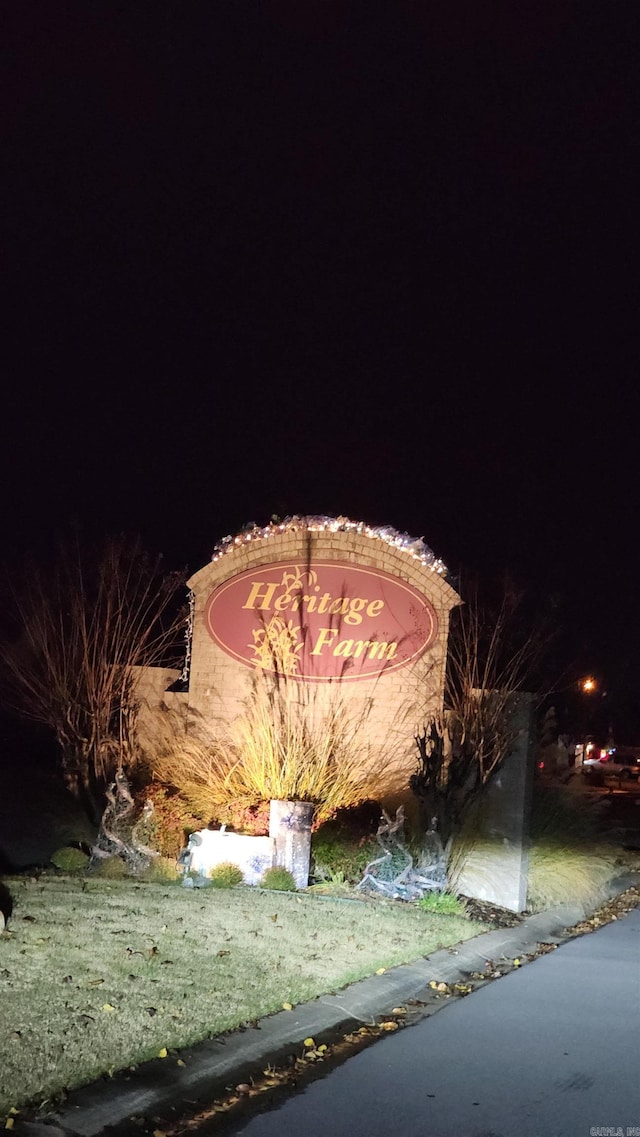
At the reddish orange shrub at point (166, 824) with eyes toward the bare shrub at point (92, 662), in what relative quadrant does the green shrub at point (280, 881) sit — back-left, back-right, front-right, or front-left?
back-right

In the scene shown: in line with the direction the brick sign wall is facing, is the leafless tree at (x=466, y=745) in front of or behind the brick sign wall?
in front

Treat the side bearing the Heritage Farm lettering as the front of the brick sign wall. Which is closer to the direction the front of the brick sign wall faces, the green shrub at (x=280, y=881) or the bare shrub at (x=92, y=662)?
the green shrub

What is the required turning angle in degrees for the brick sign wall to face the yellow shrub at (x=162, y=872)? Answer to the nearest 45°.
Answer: approximately 45° to its right

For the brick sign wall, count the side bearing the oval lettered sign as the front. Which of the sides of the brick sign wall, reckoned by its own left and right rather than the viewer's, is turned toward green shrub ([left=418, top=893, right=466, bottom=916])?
front

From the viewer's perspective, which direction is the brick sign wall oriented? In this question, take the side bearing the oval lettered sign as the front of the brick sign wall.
toward the camera

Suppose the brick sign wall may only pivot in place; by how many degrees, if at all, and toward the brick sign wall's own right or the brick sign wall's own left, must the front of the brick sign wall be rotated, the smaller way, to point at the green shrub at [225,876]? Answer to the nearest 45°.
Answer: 0° — it already faces it

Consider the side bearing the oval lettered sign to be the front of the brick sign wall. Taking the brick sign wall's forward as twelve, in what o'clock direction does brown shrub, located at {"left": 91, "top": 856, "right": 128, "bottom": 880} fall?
The brown shrub is roughly at 1 o'clock from the brick sign wall.

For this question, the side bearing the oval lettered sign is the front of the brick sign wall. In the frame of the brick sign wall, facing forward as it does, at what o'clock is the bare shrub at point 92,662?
The bare shrub is roughly at 3 o'clock from the brick sign wall.

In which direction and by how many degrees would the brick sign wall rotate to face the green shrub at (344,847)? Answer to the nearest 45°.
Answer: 0° — it already faces it

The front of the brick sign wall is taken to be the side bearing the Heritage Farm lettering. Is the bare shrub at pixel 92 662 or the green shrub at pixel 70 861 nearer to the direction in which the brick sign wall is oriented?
the green shrub
